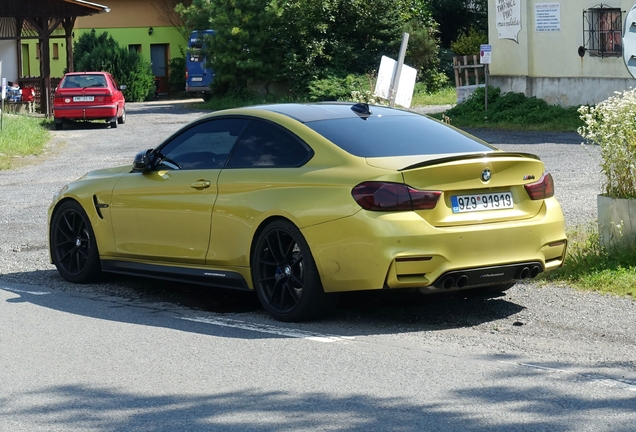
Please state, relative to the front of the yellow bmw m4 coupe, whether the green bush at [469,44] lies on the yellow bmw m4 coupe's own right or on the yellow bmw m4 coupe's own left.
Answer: on the yellow bmw m4 coupe's own right

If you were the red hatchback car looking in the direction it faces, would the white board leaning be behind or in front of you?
behind

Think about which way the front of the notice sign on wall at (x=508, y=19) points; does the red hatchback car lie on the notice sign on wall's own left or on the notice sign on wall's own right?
on the notice sign on wall's own right

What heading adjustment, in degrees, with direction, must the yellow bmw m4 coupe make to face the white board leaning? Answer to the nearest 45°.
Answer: approximately 45° to its right

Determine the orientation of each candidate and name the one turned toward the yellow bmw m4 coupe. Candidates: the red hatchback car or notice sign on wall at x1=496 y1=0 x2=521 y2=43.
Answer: the notice sign on wall

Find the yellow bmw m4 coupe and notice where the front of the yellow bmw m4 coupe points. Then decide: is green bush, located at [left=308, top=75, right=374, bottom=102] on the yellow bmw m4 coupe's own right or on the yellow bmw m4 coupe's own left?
on the yellow bmw m4 coupe's own right

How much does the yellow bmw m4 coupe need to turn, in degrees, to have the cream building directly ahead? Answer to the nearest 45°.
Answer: approximately 45° to its right

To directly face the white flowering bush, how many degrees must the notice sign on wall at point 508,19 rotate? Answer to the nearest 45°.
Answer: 0° — it already faces it

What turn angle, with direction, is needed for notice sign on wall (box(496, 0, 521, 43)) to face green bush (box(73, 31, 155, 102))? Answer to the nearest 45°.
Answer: approximately 135° to its right

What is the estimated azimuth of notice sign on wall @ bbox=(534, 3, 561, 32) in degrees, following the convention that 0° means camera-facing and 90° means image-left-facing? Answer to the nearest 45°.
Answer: approximately 0°
